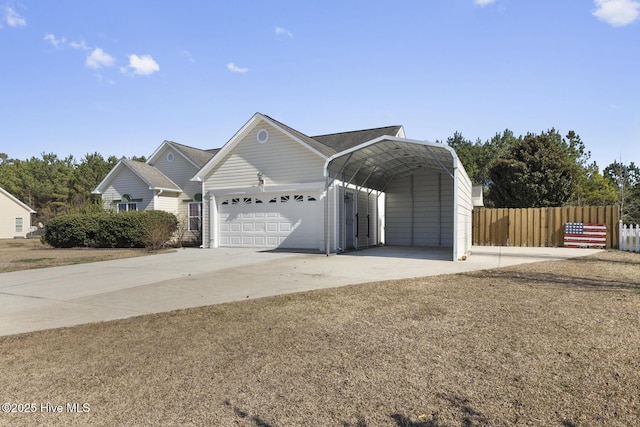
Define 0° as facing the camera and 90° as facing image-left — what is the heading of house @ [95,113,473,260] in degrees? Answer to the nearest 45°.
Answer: approximately 45°

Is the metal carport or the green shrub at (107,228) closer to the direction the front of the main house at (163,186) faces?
the green shrub

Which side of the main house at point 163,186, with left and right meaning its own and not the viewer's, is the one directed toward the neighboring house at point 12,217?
right

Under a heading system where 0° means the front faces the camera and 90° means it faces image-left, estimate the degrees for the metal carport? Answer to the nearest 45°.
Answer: approximately 45°

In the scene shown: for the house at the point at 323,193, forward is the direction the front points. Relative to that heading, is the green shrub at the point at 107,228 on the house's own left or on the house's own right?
on the house's own right

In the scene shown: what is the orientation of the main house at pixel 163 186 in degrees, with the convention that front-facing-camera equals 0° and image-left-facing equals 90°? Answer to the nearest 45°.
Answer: approximately 45°

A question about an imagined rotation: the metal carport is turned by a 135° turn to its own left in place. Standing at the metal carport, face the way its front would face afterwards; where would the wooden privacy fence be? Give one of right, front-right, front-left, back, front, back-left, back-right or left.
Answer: front
